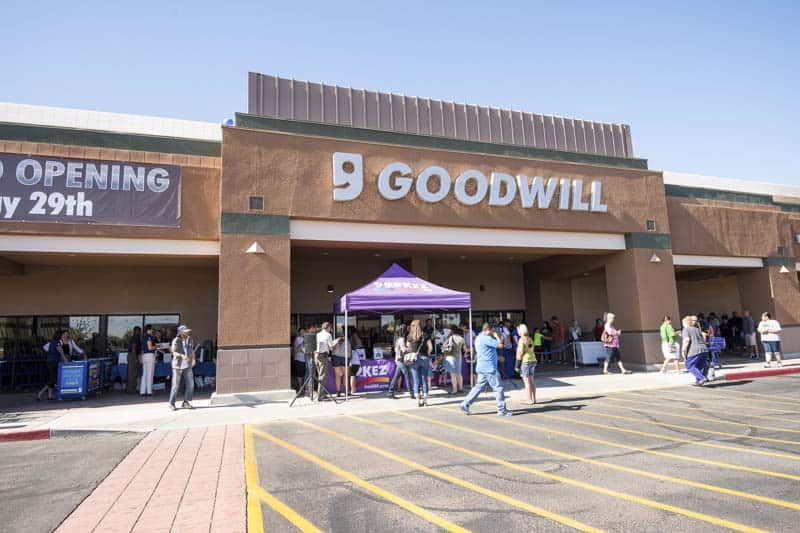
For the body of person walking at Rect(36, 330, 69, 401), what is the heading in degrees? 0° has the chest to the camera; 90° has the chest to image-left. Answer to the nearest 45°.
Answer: approximately 270°

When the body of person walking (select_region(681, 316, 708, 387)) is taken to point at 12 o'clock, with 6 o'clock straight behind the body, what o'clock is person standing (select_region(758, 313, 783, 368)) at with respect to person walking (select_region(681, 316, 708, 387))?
person standing (select_region(758, 313, 783, 368)) is roughly at 2 o'clock from person walking (select_region(681, 316, 708, 387)).

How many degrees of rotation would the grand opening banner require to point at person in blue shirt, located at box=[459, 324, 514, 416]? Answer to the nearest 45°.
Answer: approximately 45° to its left

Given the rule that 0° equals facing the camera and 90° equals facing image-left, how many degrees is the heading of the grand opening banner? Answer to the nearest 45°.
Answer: approximately 0°

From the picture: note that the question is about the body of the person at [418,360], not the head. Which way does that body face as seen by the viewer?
away from the camera
